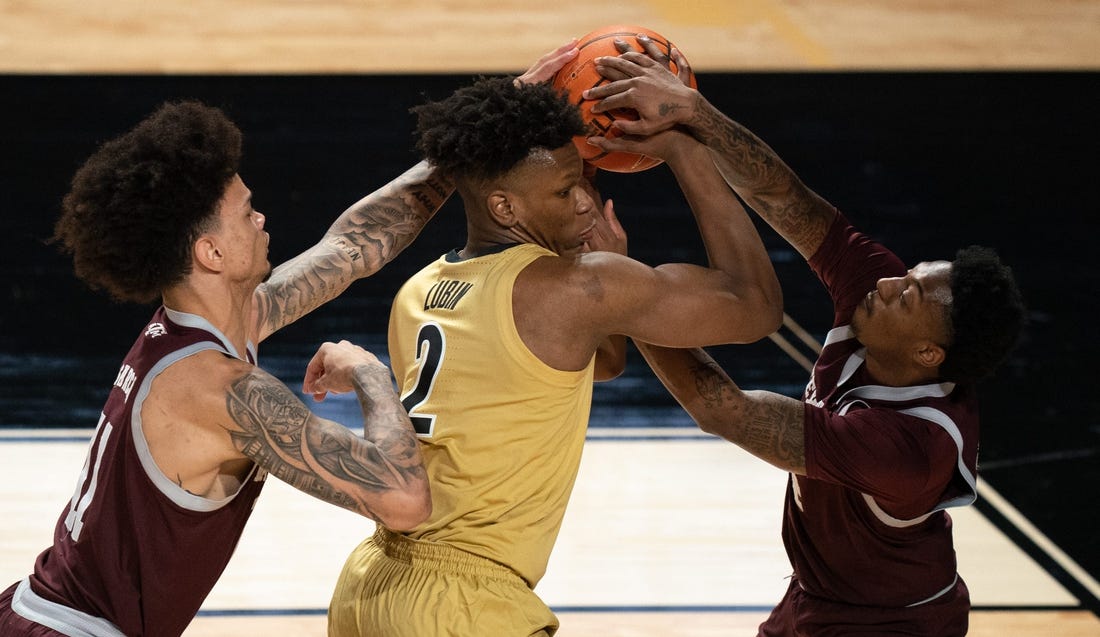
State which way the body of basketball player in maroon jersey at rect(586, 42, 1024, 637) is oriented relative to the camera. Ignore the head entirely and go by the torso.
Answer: to the viewer's left

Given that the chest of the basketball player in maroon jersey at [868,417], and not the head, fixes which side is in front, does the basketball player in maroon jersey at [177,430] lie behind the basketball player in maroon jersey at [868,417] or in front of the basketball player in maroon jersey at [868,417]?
in front

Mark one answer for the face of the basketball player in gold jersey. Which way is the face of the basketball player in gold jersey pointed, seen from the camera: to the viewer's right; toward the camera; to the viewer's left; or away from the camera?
to the viewer's right

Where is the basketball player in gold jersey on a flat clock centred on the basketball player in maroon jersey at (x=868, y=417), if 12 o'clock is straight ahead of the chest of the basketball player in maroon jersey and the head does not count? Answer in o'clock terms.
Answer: The basketball player in gold jersey is roughly at 11 o'clock from the basketball player in maroon jersey.

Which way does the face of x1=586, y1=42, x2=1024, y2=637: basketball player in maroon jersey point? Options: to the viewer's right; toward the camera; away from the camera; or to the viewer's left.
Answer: to the viewer's left

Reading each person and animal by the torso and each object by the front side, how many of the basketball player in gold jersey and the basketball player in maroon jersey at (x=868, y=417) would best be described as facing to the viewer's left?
1
